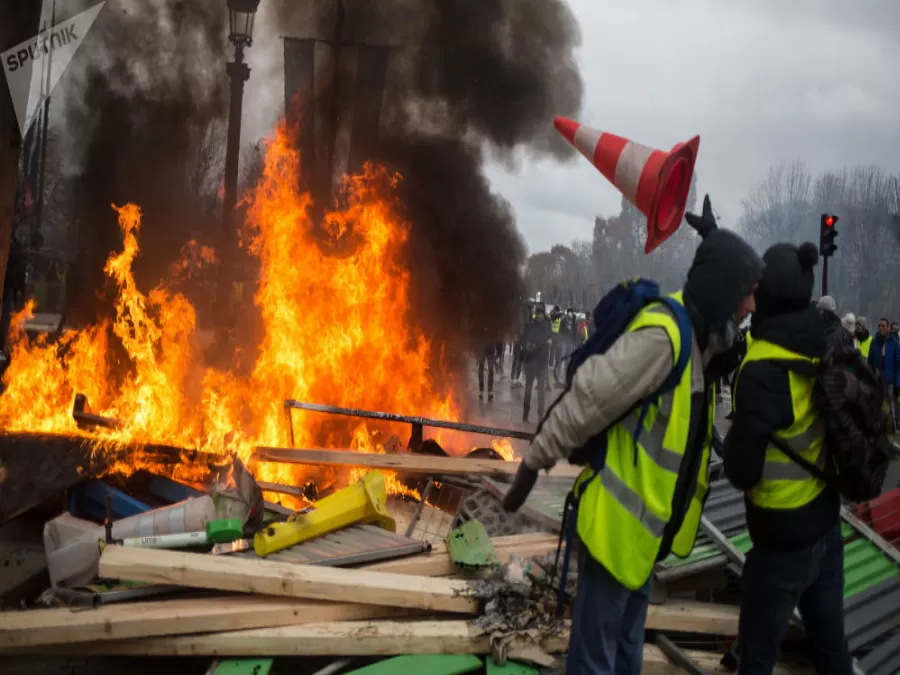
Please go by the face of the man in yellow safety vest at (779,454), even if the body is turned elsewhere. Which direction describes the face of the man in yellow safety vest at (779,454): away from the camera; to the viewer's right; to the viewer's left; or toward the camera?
away from the camera

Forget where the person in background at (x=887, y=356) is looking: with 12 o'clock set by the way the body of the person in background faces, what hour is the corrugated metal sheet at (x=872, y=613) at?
The corrugated metal sheet is roughly at 12 o'clock from the person in background.

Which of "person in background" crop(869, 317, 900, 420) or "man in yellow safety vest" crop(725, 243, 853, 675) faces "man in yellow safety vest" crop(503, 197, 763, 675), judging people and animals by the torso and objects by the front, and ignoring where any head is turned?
the person in background

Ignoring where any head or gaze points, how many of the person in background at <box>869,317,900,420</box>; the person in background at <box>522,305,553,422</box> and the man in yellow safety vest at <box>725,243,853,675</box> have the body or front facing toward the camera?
2

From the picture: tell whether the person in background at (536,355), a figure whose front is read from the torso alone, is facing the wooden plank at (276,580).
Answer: yes

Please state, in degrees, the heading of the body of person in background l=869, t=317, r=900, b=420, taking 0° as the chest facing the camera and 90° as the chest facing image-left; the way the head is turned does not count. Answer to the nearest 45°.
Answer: approximately 0°

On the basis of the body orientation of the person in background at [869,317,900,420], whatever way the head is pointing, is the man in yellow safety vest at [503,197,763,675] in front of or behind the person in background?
in front

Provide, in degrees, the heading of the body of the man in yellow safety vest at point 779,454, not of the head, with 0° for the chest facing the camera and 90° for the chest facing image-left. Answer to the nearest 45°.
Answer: approximately 135°

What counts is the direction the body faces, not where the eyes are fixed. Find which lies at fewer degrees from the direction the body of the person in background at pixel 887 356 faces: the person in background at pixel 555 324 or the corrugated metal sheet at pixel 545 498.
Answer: the corrugated metal sheet

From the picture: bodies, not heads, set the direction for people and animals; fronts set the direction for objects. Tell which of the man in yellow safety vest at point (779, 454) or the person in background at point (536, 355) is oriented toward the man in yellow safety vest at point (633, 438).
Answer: the person in background

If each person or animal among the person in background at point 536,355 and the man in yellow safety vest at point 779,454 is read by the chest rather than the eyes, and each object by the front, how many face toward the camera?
1
